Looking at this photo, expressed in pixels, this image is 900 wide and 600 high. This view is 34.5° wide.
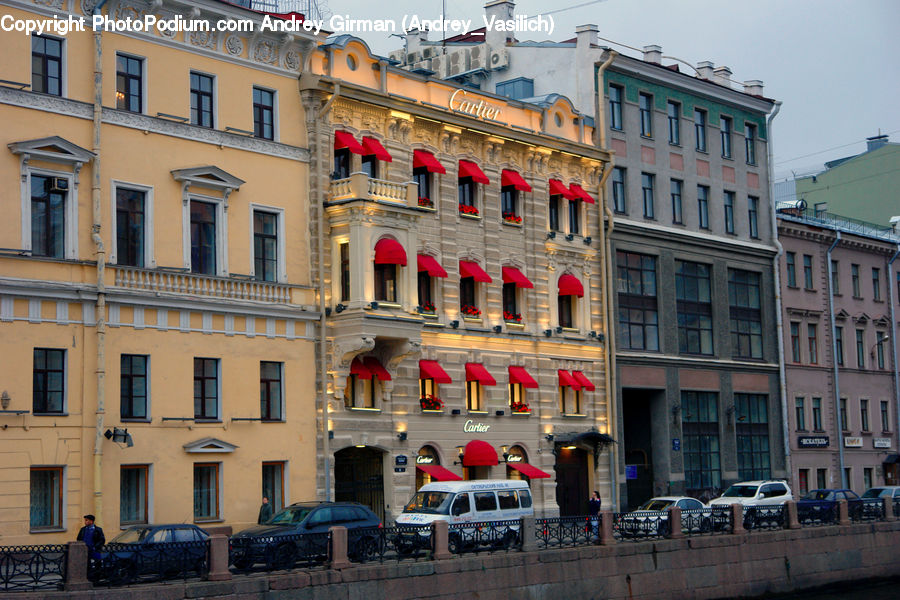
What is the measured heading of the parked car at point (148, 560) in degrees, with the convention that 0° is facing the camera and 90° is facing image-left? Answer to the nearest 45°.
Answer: approximately 45°

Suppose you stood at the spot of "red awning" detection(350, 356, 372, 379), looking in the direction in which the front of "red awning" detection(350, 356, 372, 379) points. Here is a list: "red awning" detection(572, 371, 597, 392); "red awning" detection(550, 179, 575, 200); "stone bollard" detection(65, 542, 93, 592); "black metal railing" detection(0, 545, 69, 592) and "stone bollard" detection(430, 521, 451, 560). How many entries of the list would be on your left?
2

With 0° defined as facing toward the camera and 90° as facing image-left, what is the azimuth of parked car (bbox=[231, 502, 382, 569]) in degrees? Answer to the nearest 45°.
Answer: approximately 45°

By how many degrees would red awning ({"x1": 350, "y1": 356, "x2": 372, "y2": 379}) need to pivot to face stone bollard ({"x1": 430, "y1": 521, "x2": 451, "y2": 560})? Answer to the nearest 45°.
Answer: approximately 45° to its right

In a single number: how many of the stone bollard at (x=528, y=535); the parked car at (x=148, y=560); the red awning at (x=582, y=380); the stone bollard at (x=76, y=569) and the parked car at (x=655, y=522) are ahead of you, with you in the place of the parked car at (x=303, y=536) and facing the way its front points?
2

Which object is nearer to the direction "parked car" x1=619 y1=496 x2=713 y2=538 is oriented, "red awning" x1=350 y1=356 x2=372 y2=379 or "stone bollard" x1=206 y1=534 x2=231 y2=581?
the stone bollard

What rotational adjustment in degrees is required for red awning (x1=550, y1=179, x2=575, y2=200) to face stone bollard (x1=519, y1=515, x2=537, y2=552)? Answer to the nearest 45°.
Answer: approximately 45° to its right
